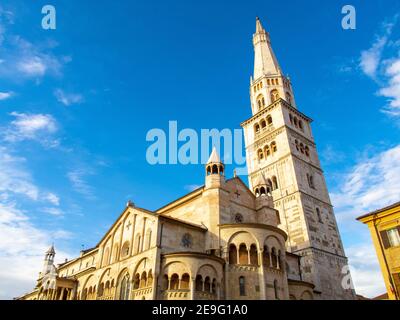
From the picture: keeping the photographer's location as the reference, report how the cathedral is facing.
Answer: facing away from the viewer and to the left of the viewer
